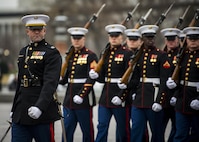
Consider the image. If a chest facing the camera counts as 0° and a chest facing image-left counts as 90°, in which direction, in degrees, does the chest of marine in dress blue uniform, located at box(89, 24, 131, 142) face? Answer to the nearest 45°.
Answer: approximately 45°
